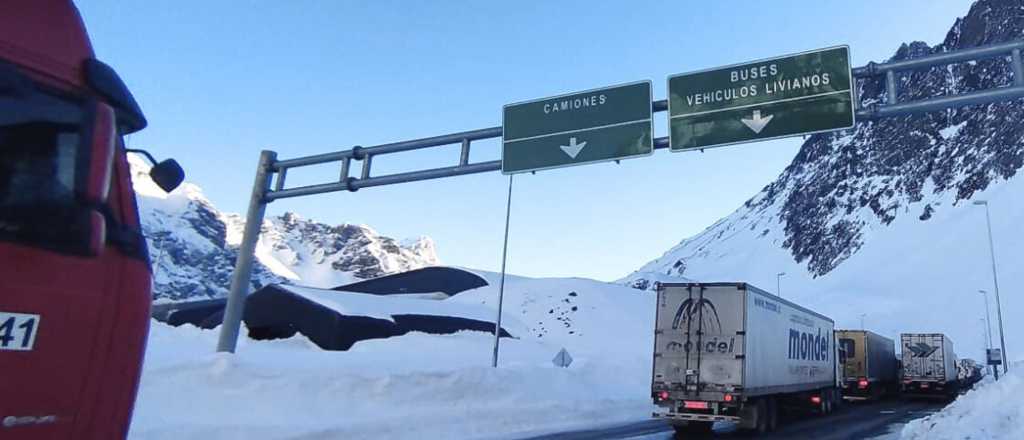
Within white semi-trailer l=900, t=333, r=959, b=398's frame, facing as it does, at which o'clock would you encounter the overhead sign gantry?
The overhead sign gantry is roughly at 6 o'clock from the white semi-trailer.

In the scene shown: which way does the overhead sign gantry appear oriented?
toward the camera

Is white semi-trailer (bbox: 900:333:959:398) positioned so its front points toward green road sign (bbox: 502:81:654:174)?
no

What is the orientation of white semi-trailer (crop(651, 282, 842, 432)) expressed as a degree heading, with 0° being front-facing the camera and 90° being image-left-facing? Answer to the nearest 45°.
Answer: approximately 225°

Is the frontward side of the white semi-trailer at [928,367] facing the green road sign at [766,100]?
no

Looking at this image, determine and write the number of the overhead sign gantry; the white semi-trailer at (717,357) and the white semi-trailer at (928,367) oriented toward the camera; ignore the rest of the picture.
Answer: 1

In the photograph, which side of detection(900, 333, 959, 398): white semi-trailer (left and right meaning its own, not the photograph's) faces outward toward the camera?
back

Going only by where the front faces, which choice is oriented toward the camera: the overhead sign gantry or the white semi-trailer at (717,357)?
the overhead sign gantry

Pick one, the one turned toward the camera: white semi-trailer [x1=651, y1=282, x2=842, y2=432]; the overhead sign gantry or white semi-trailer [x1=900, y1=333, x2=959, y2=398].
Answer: the overhead sign gantry

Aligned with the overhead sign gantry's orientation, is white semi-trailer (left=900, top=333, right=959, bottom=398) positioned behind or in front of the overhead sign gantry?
behind

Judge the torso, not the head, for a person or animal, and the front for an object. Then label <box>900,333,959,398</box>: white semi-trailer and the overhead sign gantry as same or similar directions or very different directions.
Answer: very different directions

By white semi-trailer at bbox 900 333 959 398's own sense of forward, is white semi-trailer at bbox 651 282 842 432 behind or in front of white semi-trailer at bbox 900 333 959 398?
behind

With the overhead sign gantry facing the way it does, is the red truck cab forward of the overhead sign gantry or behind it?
forward

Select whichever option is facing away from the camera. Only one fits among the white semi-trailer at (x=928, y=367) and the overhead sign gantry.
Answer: the white semi-trailer

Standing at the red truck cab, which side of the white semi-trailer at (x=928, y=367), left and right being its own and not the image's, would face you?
back
